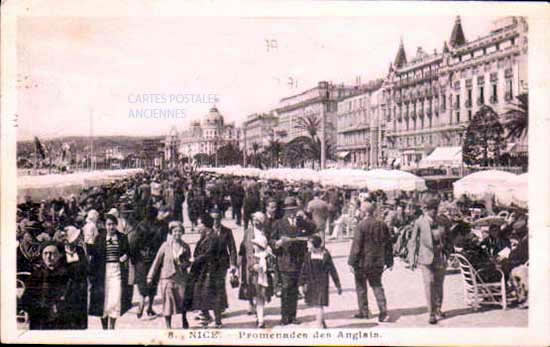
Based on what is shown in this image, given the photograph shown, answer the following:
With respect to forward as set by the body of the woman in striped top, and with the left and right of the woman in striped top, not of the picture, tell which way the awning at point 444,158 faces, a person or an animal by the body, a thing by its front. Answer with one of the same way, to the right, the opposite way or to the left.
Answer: to the right

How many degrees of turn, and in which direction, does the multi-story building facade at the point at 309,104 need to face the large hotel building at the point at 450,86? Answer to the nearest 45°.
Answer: approximately 135° to its left

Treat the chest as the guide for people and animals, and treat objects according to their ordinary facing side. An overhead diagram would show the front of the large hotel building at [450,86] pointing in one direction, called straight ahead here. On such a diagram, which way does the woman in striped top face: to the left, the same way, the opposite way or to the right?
to the left

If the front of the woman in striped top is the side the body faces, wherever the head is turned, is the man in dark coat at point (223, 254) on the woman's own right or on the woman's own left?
on the woman's own left
